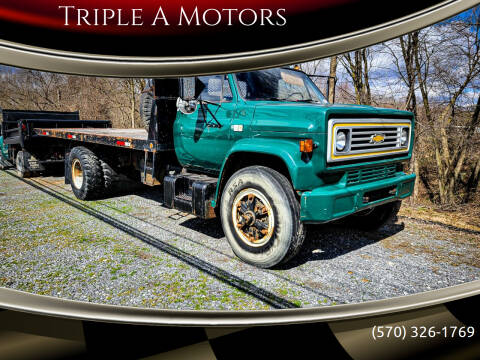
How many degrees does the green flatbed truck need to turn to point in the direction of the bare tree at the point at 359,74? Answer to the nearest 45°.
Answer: approximately 90° to its left

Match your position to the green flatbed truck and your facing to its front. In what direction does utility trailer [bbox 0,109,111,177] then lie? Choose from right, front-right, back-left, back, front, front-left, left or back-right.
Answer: back

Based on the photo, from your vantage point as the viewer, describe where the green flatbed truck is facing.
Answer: facing the viewer and to the right of the viewer
